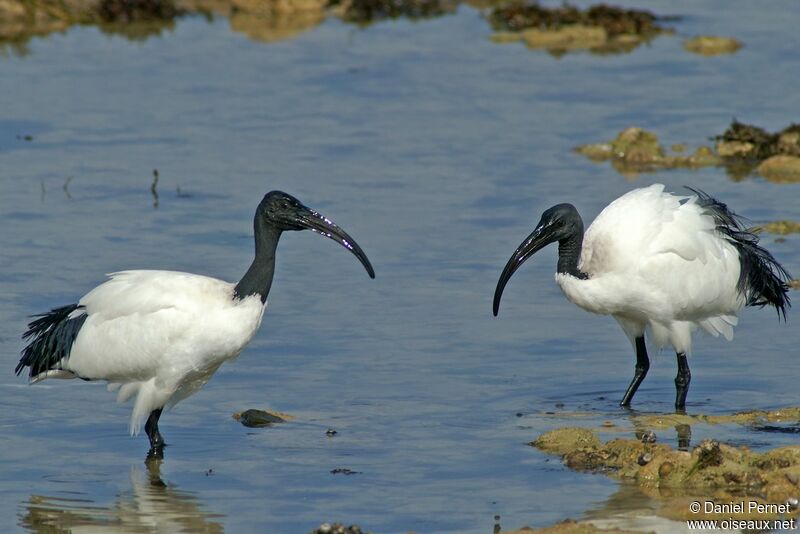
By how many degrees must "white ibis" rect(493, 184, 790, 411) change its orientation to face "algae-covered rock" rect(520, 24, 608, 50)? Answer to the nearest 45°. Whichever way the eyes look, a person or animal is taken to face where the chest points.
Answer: approximately 90° to its right

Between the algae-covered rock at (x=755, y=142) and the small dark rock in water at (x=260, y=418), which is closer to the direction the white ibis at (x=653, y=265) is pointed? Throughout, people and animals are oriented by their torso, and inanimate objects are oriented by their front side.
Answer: the small dark rock in water

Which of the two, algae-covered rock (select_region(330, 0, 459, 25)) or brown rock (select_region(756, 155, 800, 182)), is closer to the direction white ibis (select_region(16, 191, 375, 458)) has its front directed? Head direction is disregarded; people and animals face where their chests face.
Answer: the brown rock

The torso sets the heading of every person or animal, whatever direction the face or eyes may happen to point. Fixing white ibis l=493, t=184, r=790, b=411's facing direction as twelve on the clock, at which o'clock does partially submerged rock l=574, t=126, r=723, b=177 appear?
The partially submerged rock is roughly at 3 o'clock from the white ibis.

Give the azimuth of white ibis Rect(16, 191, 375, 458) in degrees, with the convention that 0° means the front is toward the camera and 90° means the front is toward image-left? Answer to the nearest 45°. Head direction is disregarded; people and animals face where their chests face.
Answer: approximately 270°

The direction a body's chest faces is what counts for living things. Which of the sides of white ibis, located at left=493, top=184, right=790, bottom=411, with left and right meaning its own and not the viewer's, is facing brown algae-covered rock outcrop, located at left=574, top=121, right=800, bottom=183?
right

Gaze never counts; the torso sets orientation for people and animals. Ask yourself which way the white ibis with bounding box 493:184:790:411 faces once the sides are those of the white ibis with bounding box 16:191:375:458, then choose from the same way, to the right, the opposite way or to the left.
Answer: the opposite way

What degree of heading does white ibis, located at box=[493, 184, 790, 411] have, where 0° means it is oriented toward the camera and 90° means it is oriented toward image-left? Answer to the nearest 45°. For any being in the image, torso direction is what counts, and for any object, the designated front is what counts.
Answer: approximately 90°

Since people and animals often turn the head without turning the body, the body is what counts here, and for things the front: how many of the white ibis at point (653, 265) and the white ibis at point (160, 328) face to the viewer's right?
1

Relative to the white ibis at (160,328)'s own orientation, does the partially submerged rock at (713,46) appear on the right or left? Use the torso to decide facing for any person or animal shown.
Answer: on its left

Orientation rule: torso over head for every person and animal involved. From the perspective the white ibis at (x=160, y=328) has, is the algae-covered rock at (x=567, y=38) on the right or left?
on its left
